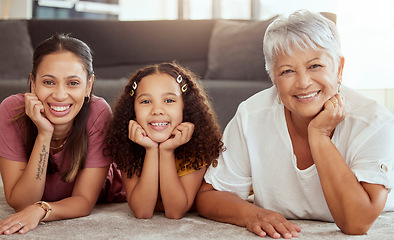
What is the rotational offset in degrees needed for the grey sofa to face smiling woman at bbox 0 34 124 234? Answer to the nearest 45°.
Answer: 0° — it already faces them

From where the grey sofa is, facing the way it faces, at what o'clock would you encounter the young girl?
The young girl is roughly at 12 o'clock from the grey sofa.

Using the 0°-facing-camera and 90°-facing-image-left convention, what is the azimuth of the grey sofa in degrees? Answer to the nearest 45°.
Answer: approximately 0°

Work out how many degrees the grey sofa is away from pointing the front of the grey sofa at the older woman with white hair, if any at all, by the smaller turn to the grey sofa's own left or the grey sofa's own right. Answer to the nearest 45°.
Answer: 0° — it already faces them
